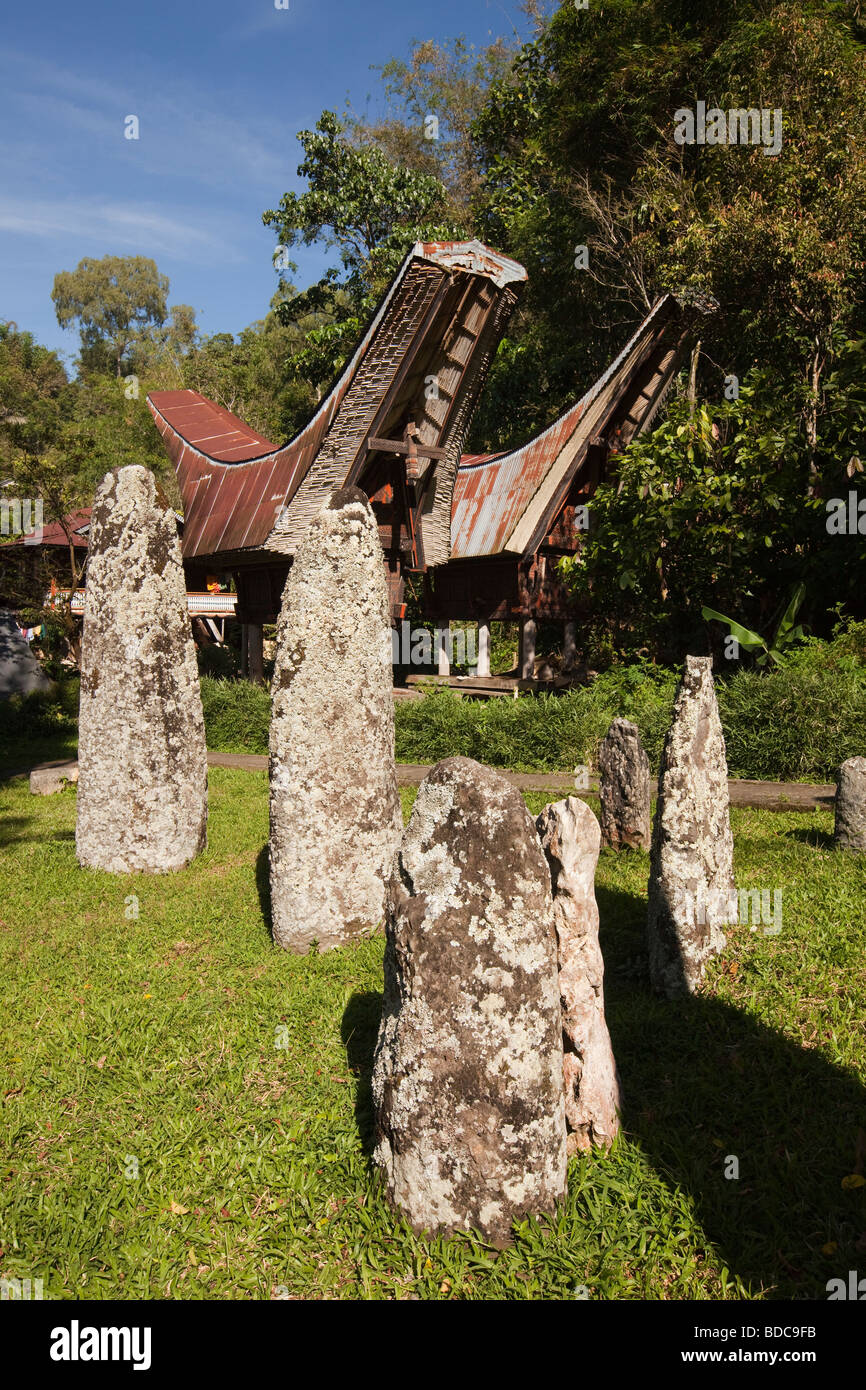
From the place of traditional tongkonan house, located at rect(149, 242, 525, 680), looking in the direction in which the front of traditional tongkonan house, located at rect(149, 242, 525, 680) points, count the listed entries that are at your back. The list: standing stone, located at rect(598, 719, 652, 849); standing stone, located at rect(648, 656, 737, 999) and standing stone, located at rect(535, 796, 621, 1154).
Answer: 0

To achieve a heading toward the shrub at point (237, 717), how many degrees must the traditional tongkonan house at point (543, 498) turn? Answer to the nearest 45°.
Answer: approximately 90° to its right

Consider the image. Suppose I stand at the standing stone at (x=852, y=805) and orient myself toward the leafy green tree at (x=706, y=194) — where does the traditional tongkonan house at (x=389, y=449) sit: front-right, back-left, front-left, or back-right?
front-left

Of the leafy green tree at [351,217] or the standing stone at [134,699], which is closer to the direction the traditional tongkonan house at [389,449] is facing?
the standing stone

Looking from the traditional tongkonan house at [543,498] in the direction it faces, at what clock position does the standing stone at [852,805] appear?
The standing stone is roughly at 1 o'clock from the traditional tongkonan house.

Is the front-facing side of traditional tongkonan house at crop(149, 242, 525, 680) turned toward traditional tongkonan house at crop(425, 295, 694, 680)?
no

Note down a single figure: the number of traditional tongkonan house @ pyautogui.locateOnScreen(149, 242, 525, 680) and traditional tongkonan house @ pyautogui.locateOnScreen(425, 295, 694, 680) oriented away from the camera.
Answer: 0

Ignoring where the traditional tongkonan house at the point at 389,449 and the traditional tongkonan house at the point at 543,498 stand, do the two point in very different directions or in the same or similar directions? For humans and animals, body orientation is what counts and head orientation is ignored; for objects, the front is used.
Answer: same or similar directions

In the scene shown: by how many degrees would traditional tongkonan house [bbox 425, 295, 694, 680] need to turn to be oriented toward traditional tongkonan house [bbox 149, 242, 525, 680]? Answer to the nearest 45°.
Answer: approximately 90° to its right

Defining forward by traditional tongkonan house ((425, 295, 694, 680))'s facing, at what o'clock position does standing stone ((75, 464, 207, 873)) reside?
The standing stone is roughly at 2 o'clock from the traditional tongkonan house.

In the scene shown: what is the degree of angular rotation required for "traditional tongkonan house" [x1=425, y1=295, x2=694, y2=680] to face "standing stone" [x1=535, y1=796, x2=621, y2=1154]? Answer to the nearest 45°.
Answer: approximately 45° to its right

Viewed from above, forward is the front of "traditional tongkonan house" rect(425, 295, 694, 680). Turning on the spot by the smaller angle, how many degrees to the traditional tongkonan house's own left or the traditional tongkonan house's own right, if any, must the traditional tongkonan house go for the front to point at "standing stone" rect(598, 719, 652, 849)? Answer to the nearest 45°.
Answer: approximately 45° to the traditional tongkonan house's own right

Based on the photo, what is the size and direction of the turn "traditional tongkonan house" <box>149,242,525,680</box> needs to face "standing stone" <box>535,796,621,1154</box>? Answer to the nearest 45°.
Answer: approximately 45° to its right

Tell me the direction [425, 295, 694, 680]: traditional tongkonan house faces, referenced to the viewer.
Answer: facing the viewer and to the right of the viewer

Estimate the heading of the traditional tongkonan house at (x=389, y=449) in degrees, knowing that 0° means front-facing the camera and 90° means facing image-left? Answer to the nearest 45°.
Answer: approximately 315°
